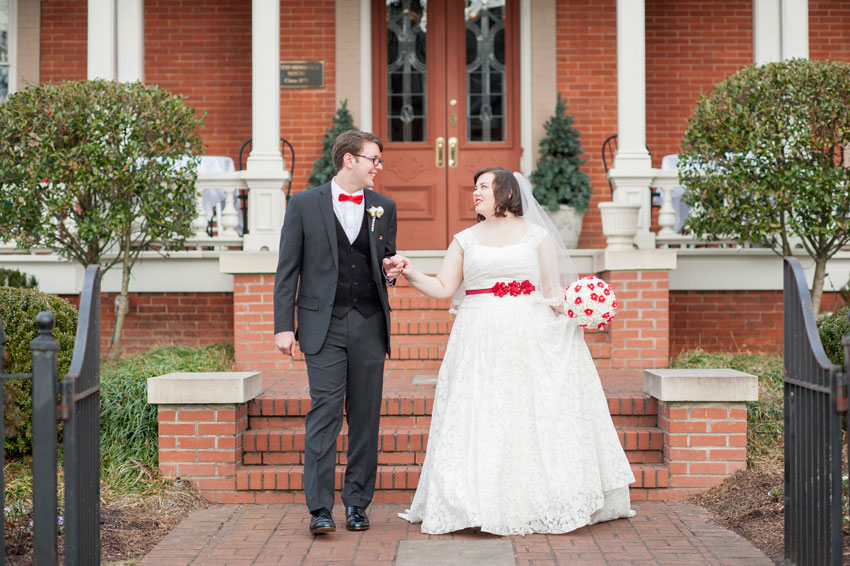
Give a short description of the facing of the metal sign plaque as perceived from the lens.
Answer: facing the viewer

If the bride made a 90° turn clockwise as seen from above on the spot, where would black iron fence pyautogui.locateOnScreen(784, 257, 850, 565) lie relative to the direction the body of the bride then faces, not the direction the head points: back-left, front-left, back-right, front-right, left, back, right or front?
back-left

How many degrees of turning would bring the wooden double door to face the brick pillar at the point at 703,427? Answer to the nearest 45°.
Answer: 0° — it already faces it

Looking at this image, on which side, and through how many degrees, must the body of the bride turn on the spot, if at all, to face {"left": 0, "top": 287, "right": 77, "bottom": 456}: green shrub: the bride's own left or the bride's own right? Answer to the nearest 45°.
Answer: approximately 90° to the bride's own right

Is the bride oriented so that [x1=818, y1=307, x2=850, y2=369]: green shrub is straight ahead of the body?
no

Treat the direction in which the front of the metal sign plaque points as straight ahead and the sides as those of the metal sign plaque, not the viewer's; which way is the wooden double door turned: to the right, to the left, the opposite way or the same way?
the same way

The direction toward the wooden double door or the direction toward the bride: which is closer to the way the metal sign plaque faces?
the bride

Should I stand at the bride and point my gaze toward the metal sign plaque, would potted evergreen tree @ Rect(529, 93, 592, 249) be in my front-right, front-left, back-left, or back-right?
front-right

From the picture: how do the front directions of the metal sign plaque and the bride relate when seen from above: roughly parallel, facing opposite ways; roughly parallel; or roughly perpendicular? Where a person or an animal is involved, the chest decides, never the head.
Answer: roughly parallel

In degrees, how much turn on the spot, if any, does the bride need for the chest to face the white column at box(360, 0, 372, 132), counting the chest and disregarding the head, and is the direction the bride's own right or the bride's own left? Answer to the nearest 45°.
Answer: approximately 180°

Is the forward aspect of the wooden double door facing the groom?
yes

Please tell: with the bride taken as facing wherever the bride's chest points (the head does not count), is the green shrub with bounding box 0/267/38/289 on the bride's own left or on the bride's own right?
on the bride's own right

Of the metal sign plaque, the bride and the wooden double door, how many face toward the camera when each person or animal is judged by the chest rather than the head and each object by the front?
3

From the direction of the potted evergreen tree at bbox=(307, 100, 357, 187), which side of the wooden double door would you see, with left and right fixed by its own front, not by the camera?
right

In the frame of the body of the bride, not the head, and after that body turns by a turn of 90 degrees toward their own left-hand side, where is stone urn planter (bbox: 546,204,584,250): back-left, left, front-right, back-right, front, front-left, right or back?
left

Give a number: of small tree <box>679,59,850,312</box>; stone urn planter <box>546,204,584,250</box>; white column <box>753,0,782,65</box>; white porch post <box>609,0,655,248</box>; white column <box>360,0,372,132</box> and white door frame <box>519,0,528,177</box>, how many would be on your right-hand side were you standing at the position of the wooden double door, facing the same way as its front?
1
